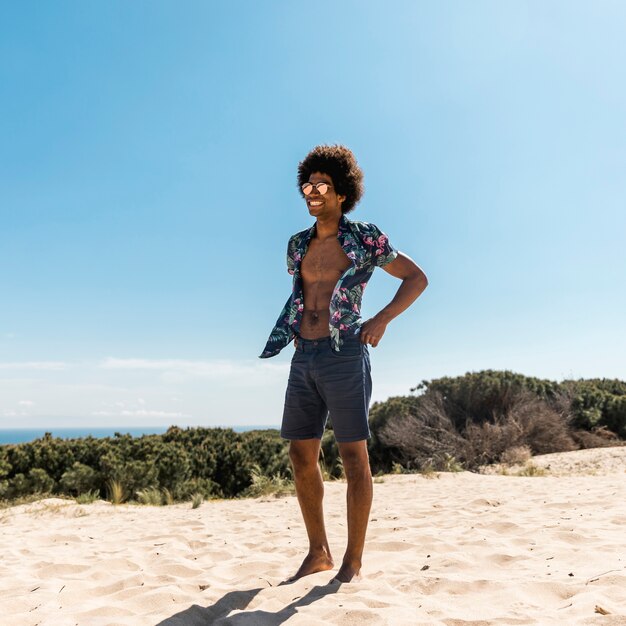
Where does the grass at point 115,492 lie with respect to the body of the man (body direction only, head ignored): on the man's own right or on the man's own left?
on the man's own right

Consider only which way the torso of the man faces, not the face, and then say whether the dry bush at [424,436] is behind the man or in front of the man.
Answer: behind

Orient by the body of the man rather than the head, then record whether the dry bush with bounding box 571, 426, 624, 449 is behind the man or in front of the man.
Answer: behind

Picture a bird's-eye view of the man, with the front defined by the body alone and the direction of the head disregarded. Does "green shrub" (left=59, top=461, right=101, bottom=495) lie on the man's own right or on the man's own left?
on the man's own right

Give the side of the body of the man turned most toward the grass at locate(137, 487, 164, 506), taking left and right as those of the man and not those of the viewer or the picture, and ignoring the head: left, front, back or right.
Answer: right

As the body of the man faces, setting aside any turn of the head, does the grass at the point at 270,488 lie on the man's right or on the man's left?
on the man's right

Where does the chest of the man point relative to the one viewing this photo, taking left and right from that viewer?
facing the viewer and to the left of the viewer
